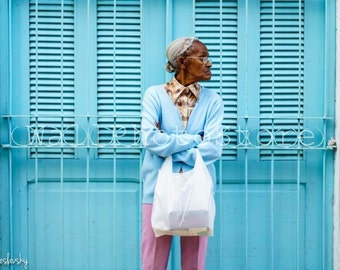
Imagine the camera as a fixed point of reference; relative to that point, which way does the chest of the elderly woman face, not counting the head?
toward the camera

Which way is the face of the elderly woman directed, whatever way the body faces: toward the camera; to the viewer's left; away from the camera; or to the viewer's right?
to the viewer's right
